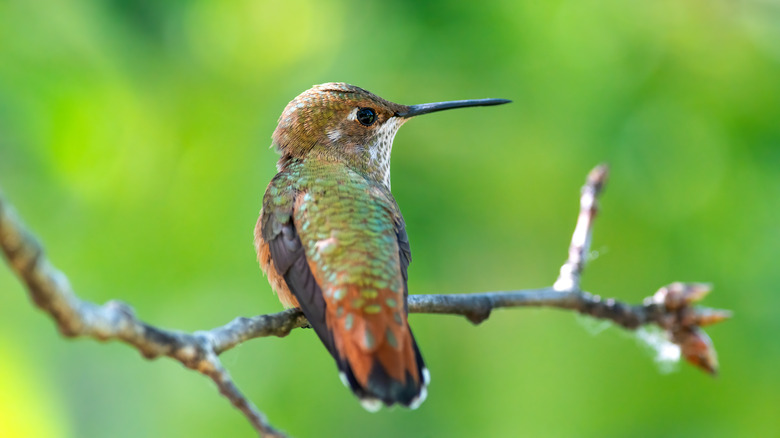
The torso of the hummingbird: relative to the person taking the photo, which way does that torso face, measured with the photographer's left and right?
facing away from the viewer and to the left of the viewer
